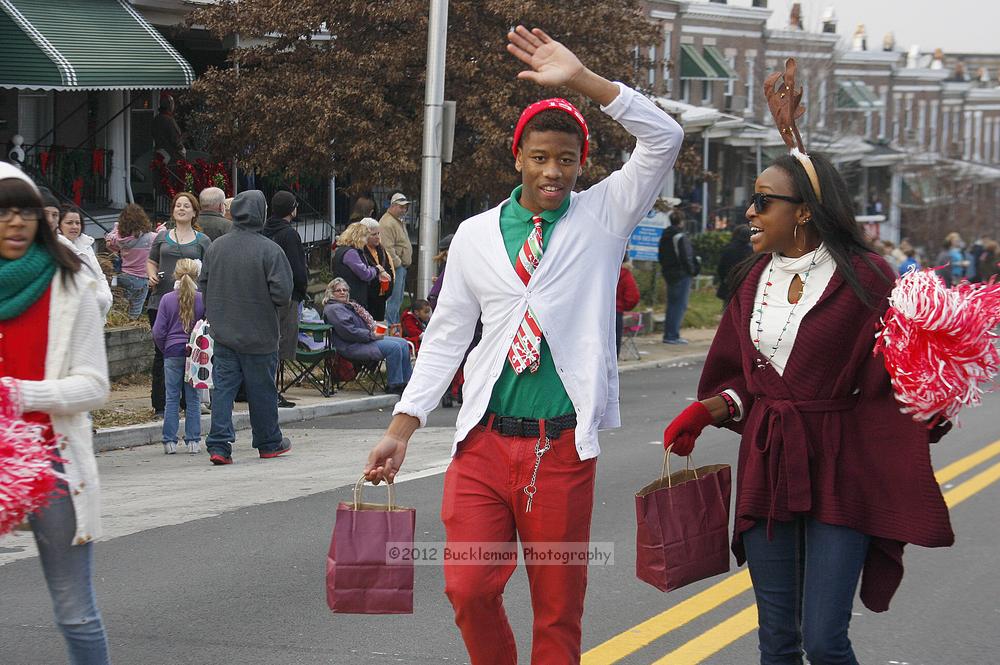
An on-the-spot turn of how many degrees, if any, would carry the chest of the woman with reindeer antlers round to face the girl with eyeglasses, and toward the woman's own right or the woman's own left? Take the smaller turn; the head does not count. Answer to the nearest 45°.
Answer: approximately 45° to the woman's own right

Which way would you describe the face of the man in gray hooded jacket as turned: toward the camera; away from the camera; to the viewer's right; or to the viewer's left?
away from the camera

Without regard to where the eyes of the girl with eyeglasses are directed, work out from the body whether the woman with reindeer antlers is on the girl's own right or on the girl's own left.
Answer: on the girl's own left

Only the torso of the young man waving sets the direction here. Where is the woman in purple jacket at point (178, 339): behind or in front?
behind

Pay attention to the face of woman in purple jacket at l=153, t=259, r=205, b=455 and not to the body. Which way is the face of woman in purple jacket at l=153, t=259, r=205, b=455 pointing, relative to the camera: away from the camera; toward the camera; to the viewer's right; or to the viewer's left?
away from the camera

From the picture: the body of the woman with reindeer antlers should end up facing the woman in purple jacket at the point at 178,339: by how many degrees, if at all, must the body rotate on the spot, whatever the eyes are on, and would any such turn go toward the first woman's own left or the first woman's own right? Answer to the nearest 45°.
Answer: approximately 90° to the first woman's own right

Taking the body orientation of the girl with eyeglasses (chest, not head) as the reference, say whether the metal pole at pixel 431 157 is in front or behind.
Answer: behind

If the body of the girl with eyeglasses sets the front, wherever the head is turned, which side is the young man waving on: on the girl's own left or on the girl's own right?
on the girl's own left

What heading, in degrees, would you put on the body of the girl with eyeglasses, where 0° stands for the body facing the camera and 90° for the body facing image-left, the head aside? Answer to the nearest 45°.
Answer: approximately 45°

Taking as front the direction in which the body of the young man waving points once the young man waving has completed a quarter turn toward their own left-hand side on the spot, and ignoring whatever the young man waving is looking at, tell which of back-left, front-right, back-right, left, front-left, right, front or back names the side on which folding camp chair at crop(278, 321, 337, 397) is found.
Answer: left
